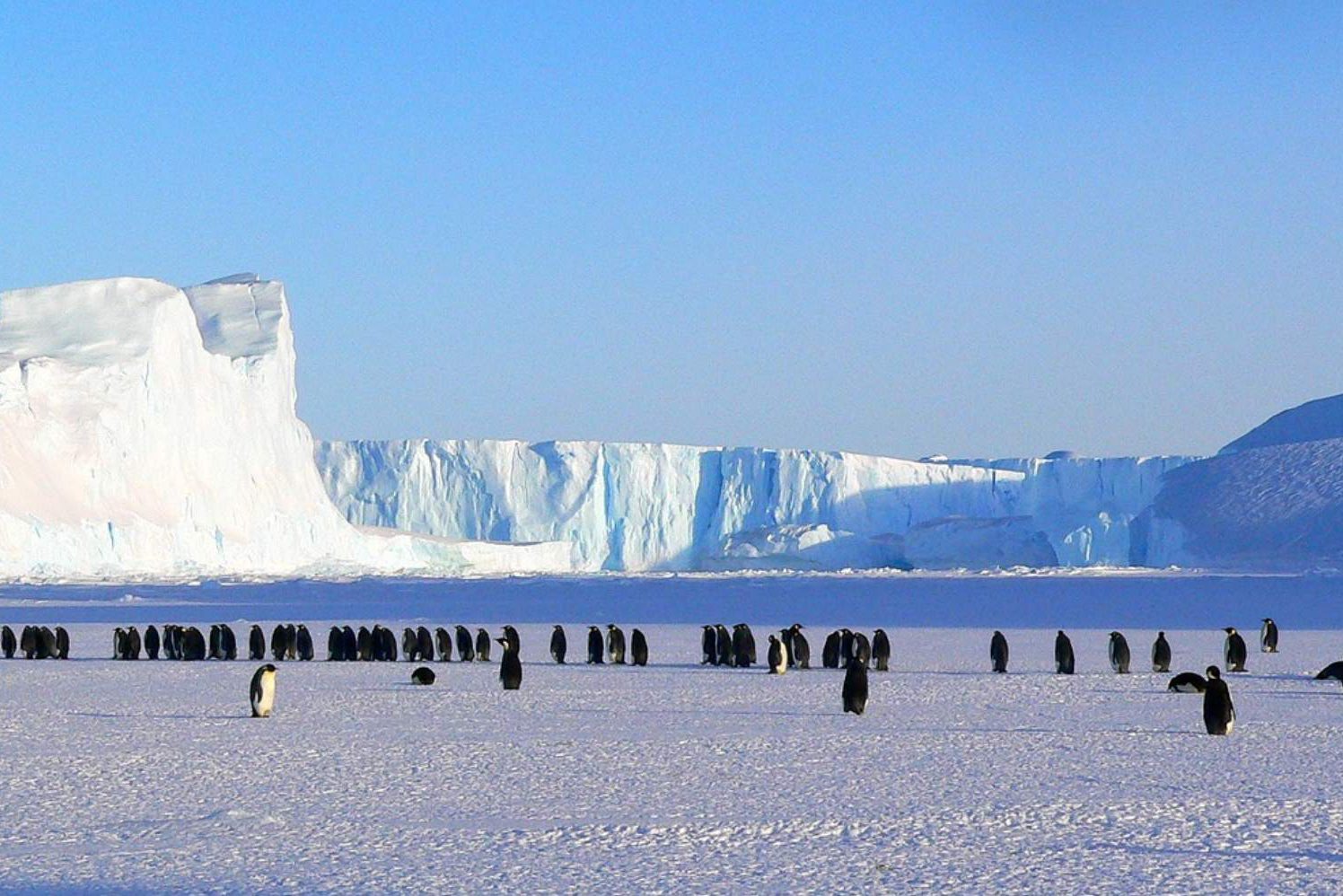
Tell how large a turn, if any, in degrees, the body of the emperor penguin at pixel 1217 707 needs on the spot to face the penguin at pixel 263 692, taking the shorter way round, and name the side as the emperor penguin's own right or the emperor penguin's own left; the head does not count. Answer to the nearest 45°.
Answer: approximately 135° to the emperor penguin's own left

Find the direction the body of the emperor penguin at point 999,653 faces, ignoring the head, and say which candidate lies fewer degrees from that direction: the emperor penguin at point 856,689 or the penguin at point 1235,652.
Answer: the penguin

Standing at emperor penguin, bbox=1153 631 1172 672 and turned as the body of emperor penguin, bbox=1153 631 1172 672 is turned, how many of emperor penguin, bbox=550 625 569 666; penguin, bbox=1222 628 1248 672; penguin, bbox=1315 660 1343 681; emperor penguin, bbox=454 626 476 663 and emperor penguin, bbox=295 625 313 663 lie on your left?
3

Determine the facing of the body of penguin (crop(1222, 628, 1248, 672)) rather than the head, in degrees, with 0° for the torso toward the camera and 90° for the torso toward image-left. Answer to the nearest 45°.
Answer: approximately 90°

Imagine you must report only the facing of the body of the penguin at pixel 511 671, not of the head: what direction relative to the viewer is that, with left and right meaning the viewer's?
facing away from the viewer and to the left of the viewer

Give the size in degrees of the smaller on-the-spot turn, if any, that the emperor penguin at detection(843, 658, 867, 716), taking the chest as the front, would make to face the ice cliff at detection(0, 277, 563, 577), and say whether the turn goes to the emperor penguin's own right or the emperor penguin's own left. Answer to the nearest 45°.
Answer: approximately 45° to the emperor penguin's own left

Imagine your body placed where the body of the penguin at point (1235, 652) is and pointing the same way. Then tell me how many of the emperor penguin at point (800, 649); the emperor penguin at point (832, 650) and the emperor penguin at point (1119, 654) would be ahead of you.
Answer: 3

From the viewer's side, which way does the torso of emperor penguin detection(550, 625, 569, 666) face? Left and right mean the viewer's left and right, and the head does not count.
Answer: facing away from the viewer

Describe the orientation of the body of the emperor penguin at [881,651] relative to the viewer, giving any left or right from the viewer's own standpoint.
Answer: facing away from the viewer and to the left of the viewer

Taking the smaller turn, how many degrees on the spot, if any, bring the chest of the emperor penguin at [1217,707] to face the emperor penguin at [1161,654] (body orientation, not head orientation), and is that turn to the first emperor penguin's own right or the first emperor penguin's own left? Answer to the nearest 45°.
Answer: approximately 45° to the first emperor penguin's own left

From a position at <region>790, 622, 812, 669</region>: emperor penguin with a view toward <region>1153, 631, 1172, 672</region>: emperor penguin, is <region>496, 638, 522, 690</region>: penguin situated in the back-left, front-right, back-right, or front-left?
back-right

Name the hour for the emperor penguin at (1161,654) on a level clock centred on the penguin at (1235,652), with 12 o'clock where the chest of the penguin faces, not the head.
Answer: The emperor penguin is roughly at 12 o'clock from the penguin.

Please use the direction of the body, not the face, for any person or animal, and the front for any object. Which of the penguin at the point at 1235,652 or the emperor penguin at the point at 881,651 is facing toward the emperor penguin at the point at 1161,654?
the penguin
